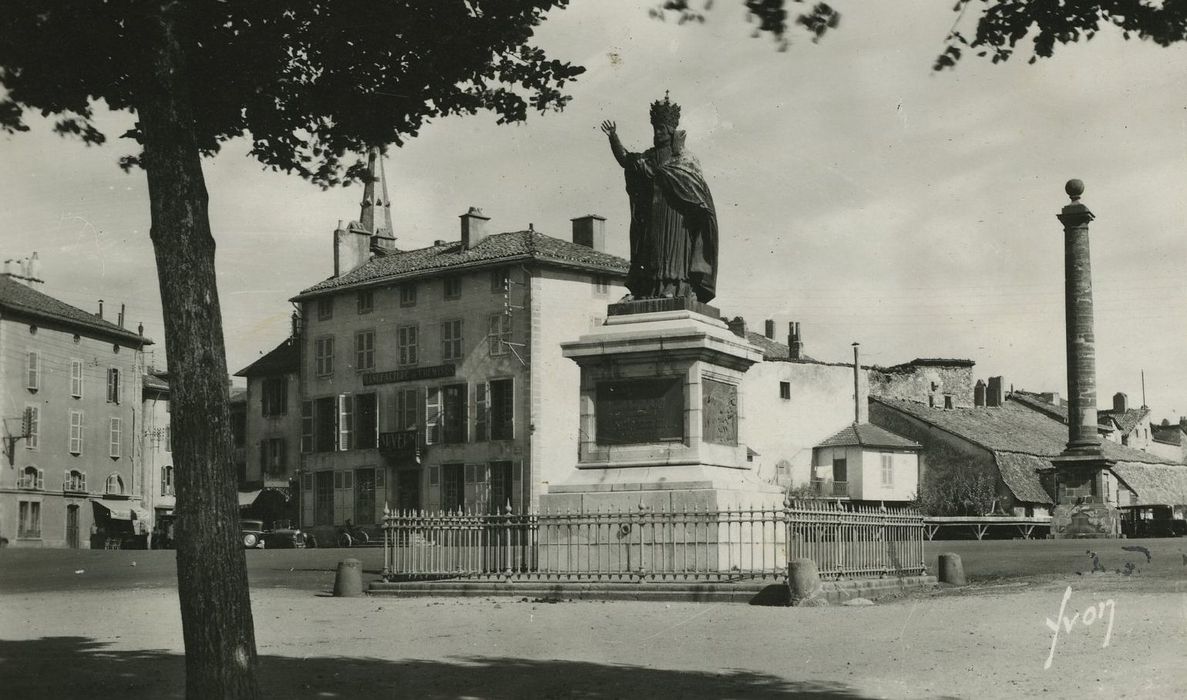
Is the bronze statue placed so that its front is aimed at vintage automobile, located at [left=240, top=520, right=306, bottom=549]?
no

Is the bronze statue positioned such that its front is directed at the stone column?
no
